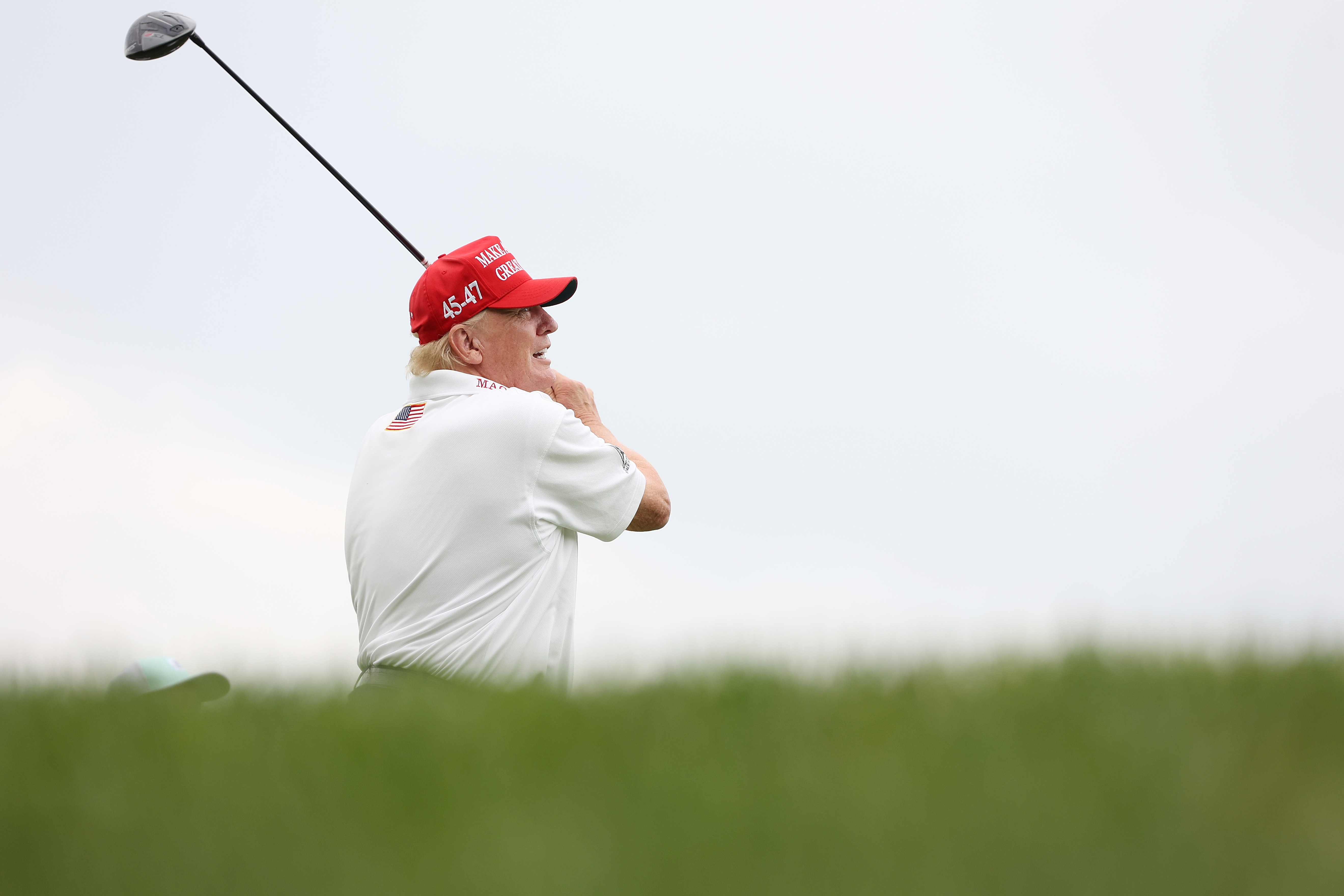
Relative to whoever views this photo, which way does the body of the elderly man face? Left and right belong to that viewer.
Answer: facing away from the viewer and to the right of the viewer

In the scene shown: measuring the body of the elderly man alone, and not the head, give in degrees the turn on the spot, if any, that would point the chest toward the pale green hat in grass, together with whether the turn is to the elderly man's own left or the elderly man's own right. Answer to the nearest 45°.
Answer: approximately 180°
